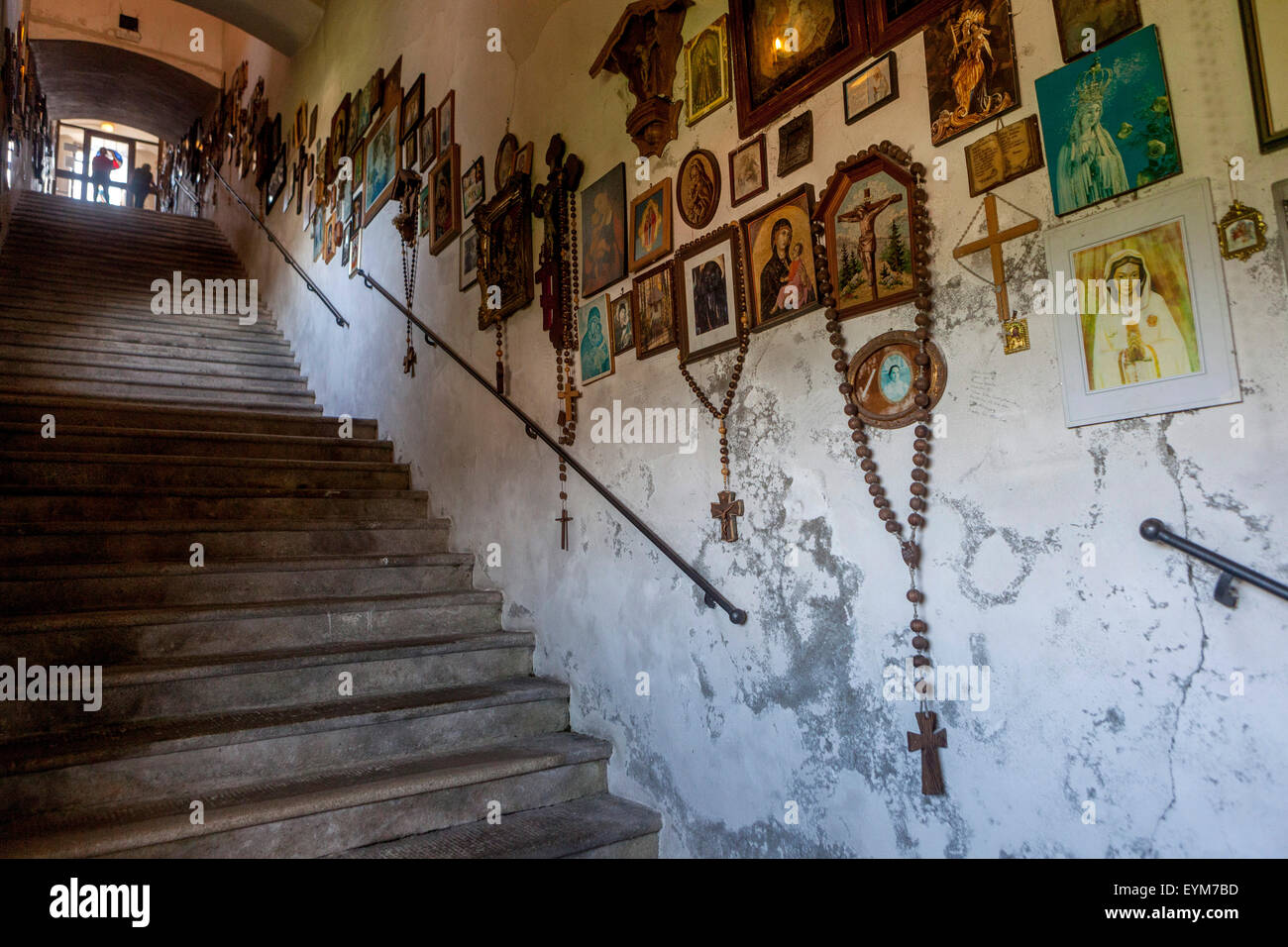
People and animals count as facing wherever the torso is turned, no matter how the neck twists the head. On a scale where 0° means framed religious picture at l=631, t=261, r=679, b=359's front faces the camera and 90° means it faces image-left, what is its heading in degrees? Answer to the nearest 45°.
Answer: approximately 45°

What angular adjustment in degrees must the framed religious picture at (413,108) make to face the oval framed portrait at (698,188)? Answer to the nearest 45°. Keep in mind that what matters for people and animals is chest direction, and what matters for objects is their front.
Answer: approximately 45° to its left

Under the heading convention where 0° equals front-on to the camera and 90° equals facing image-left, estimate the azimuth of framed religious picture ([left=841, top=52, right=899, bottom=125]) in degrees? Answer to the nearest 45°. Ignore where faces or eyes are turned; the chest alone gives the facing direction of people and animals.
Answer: approximately 45°

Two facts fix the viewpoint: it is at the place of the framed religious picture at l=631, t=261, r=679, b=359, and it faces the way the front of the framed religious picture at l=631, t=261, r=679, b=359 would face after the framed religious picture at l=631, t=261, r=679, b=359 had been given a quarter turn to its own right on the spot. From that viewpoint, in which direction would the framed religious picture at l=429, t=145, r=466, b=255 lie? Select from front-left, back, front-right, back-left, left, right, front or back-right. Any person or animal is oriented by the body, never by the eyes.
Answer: front

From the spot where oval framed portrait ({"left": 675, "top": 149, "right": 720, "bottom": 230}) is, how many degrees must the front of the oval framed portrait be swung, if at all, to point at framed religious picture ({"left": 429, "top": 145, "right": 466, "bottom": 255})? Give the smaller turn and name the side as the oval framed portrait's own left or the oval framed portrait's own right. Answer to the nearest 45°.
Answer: approximately 90° to the oval framed portrait's own right

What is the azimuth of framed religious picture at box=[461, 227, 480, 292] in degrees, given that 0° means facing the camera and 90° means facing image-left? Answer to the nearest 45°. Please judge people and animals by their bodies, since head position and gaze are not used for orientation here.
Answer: approximately 45°

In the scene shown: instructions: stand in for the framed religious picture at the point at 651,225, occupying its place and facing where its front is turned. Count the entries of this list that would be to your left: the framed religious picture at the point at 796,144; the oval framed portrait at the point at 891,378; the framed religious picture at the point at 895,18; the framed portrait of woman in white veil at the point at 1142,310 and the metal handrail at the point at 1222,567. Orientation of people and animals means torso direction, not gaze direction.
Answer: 5

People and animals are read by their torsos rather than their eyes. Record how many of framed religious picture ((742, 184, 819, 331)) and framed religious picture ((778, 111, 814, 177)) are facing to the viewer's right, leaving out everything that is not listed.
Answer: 0

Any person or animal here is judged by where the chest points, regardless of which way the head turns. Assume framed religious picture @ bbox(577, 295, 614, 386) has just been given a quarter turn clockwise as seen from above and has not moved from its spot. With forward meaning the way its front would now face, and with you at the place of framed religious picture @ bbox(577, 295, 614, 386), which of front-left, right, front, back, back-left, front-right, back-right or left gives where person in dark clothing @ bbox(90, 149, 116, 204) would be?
front

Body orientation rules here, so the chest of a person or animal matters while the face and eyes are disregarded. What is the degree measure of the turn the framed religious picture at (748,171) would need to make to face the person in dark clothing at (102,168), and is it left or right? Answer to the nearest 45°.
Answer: approximately 90° to its right

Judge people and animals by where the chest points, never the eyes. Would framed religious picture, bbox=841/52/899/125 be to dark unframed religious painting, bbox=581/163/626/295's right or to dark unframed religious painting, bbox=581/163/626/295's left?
on its left
